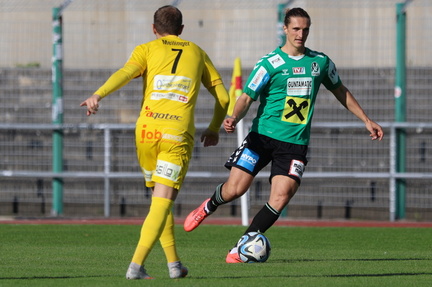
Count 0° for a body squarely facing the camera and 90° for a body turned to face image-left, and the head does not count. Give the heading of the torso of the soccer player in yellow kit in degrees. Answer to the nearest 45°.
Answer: approximately 180°

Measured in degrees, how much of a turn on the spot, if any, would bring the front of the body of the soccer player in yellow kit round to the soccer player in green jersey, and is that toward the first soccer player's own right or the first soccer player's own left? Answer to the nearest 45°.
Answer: approximately 45° to the first soccer player's own right

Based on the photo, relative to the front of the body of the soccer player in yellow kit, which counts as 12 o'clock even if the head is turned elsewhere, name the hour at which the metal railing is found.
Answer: The metal railing is roughly at 12 o'clock from the soccer player in yellow kit.

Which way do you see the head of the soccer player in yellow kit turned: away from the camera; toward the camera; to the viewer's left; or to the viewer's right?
away from the camera
